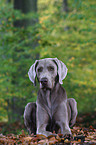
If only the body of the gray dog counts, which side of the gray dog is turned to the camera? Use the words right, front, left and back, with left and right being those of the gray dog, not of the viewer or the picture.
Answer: front
